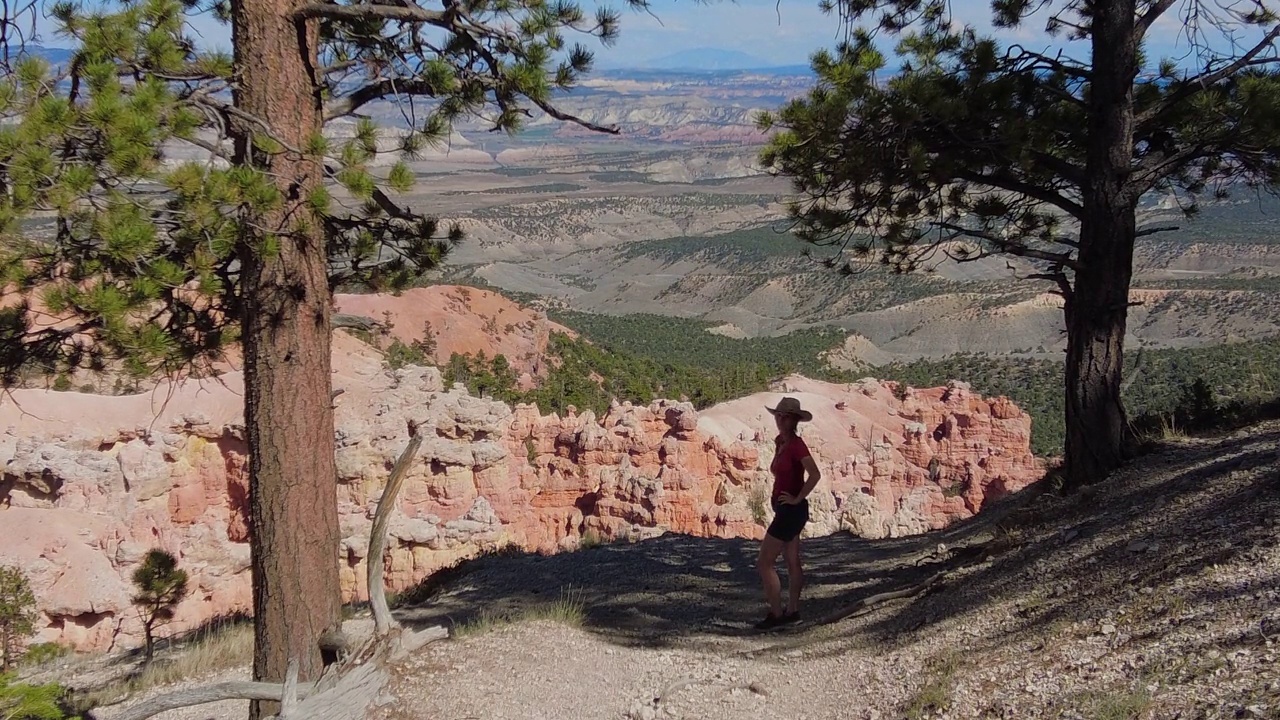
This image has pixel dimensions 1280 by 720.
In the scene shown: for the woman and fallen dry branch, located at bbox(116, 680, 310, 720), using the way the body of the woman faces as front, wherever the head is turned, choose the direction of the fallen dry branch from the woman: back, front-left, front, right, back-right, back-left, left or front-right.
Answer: front-left

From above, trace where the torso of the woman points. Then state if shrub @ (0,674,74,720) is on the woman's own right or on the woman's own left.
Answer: on the woman's own left

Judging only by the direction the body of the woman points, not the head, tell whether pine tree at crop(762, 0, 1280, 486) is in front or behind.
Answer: behind

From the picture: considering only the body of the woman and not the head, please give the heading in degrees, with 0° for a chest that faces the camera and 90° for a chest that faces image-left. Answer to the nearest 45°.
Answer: approximately 90°

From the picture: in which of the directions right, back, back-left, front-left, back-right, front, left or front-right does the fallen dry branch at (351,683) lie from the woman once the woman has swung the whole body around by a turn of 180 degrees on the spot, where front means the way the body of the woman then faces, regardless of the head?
back-right
